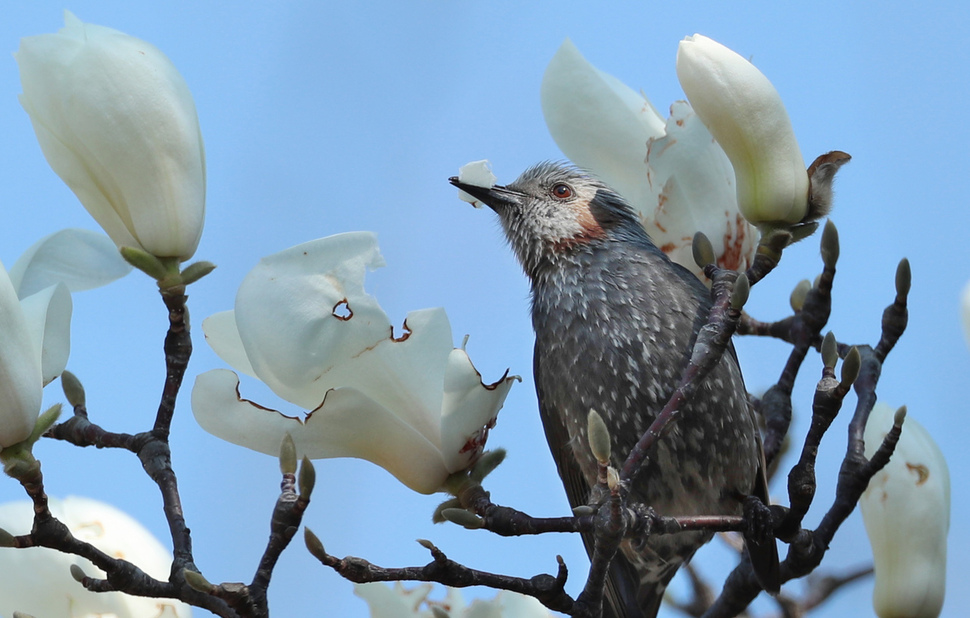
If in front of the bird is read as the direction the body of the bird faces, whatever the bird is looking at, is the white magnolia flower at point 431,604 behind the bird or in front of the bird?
in front

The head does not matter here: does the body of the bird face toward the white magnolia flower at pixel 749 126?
no

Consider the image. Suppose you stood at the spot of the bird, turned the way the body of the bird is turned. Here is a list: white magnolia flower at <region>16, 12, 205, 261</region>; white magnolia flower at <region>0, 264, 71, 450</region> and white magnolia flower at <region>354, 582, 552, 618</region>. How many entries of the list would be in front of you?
3

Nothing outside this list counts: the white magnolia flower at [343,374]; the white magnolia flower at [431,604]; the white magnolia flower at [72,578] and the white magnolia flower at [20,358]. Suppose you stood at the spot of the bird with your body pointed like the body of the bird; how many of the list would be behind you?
0

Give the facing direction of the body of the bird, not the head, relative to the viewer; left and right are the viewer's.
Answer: facing the viewer and to the left of the viewer
